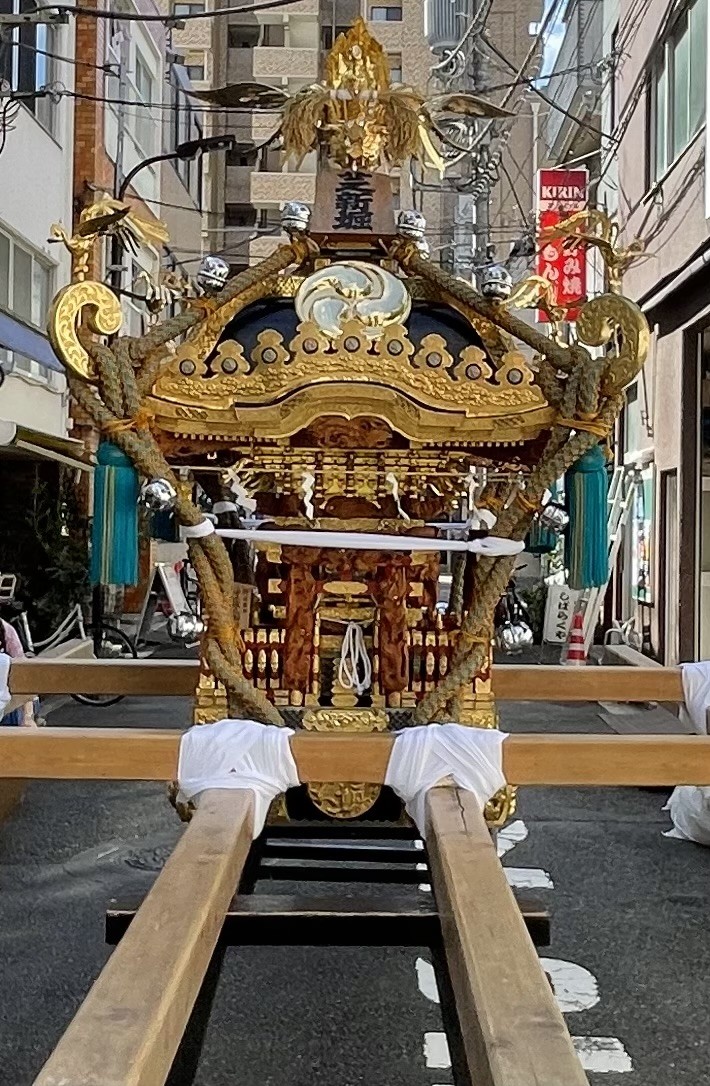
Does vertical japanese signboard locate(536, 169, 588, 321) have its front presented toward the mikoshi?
yes

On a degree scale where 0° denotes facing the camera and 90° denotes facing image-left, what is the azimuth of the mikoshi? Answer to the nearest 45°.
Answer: approximately 0°

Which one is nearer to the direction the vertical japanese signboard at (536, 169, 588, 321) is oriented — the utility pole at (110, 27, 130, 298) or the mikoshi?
the mikoshi

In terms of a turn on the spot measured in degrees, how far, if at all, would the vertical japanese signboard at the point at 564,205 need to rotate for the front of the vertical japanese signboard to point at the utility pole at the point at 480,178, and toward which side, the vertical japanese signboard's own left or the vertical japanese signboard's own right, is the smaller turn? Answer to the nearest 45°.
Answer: approximately 135° to the vertical japanese signboard's own right

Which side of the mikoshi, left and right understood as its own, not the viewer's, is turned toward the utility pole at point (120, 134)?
back

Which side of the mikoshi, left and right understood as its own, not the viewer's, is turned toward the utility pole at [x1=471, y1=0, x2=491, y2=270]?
back

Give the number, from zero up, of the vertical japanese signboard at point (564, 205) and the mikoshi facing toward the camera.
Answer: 2

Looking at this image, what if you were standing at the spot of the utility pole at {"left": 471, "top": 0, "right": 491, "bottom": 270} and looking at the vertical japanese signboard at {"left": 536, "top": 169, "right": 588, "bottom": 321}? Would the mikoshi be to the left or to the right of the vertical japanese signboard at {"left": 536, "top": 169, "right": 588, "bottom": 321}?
right

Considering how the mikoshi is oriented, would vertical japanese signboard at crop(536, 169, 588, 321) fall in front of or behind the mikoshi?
behind

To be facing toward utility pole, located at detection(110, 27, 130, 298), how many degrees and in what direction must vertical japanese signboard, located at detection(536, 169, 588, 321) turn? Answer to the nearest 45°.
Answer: approximately 90° to its right
